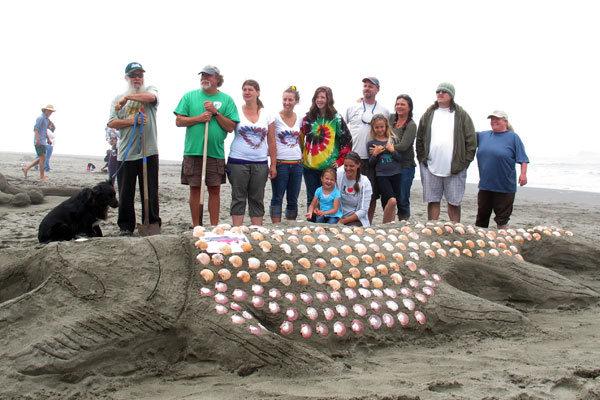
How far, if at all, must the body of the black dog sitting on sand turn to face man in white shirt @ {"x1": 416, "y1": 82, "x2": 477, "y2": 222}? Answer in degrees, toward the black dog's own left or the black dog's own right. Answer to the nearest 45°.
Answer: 0° — it already faces them

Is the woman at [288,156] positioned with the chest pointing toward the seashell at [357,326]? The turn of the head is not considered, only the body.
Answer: yes

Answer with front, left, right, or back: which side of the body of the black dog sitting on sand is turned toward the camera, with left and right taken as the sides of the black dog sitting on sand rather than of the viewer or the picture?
right

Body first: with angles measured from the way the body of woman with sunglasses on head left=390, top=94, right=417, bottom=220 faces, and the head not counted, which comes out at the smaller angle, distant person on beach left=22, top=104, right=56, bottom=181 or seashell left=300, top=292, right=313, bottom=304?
the seashell

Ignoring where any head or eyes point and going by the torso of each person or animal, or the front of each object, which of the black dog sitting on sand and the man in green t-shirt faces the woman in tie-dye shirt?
the black dog sitting on sand

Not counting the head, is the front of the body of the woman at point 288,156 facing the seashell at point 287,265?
yes
